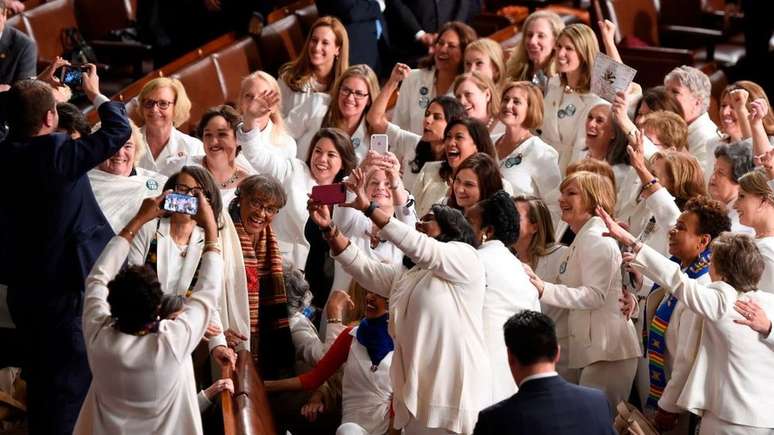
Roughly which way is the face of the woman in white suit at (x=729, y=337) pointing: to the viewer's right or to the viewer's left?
to the viewer's left

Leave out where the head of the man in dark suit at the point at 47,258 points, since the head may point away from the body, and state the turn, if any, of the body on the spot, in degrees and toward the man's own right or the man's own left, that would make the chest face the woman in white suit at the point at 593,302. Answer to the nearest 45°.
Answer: approximately 45° to the man's own right

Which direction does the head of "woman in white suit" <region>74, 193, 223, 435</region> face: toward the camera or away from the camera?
away from the camera

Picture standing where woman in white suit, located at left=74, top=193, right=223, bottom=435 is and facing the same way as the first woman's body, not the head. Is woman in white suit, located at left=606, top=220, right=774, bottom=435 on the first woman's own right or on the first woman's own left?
on the first woman's own right

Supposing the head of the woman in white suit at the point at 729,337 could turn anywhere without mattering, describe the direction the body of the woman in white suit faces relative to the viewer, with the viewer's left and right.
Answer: facing away from the viewer and to the left of the viewer

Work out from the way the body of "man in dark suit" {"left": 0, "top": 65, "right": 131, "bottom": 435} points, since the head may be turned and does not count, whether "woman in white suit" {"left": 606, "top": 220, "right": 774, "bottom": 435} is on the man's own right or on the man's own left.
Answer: on the man's own right

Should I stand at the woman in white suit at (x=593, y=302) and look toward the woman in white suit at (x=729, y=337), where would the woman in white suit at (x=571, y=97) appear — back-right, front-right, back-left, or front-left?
back-left

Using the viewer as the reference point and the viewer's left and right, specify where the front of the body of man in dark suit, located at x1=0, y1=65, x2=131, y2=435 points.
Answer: facing away from the viewer and to the right of the viewer

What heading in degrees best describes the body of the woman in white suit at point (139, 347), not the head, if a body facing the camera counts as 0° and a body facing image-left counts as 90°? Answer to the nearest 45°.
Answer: approximately 180°

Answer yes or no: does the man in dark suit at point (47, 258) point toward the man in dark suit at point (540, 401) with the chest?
no
